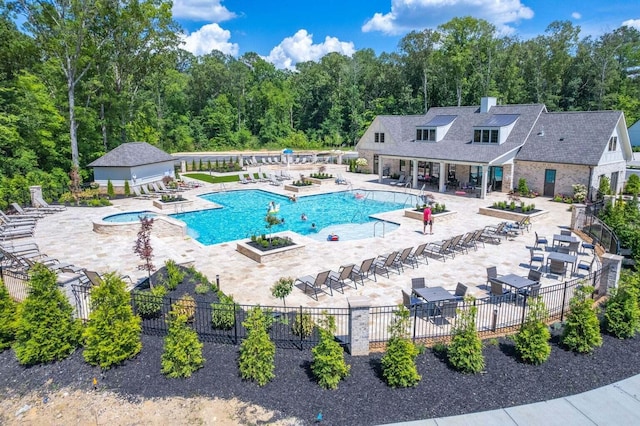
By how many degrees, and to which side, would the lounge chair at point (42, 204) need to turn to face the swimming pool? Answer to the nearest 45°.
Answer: approximately 45° to its right

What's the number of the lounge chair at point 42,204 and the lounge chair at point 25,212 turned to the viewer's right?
2

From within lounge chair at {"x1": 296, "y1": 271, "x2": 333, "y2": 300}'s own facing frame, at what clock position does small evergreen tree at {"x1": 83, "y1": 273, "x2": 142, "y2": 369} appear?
The small evergreen tree is roughly at 9 o'clock from the lounge chair.

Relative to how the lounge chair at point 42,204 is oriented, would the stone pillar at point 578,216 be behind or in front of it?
in front

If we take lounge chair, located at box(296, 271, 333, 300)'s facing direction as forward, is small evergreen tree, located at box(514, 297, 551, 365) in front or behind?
behind

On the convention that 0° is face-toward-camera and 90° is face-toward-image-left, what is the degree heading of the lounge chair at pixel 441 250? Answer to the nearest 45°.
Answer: approximately 135°

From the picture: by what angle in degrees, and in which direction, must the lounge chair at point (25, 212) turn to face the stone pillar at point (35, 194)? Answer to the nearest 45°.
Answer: approximately 90° to its left

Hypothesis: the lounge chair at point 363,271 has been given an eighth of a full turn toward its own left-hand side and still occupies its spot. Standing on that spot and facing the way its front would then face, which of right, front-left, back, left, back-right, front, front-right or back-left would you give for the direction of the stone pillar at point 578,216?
back-right

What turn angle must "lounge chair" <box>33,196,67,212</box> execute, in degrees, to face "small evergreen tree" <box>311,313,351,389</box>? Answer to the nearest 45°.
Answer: approximately 90° to its right

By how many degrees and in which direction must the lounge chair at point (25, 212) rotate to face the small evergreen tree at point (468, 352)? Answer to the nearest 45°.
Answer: approximately 90° to its right

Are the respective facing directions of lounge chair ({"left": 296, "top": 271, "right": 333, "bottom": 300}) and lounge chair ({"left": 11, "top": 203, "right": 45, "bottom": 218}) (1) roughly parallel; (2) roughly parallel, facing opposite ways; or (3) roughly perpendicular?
roughly perpendicular

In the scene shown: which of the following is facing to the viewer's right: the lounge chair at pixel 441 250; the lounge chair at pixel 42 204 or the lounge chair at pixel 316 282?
the lounge chair at pixel 42 204

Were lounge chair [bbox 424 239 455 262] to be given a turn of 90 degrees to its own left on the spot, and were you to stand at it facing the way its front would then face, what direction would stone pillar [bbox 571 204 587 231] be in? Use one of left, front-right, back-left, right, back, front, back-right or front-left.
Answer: back

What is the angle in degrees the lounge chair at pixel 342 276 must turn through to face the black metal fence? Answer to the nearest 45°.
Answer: approximately 180°

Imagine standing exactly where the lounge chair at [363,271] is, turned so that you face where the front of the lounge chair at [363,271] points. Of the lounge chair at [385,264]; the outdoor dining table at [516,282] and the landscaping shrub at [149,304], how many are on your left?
1

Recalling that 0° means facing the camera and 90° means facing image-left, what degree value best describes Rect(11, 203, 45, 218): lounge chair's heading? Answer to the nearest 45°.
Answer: approximately 270°
